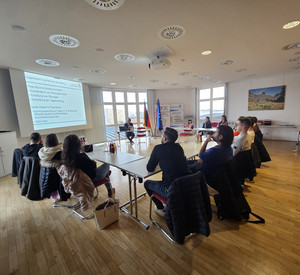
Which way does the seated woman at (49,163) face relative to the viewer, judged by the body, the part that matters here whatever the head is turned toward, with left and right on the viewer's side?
facing away from the viewer and to the right of the viewer

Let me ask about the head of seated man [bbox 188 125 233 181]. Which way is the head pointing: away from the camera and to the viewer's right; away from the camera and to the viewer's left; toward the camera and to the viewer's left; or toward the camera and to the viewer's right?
away from the camera and to the viewer's left

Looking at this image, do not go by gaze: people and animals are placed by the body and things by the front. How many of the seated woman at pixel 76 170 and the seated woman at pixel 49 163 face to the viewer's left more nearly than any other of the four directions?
0

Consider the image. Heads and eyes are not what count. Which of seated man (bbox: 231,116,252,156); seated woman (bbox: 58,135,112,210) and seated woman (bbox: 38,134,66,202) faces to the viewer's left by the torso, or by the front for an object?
the seated man

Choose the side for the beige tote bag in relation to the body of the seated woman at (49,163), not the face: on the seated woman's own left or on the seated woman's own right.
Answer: on the seated woman's own right

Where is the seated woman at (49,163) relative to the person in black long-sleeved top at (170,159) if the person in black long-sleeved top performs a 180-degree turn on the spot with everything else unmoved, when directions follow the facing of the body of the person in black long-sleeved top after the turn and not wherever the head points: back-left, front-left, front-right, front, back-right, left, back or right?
back-right

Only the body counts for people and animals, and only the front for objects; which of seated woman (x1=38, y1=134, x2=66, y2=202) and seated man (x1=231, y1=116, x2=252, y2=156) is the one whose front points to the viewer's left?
the seated man

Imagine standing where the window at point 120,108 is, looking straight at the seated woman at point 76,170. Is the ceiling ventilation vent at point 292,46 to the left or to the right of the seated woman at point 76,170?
left

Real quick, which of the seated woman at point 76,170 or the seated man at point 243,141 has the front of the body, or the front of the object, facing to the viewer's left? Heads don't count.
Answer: the seated man

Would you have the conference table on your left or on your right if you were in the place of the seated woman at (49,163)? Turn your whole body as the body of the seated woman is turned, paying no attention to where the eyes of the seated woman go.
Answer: on your right

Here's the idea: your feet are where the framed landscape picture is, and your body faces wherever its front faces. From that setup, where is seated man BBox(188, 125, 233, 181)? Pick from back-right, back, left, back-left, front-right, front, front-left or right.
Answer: front-left

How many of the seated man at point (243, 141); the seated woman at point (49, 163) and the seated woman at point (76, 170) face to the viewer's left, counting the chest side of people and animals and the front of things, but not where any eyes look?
1

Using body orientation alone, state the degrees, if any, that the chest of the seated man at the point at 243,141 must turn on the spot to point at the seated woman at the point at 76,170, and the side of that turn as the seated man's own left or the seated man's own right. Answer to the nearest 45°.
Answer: approximately 45° to the seated man's own left

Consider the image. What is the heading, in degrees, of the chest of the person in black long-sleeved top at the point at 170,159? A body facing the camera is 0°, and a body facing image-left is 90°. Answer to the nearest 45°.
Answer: approximately 135°

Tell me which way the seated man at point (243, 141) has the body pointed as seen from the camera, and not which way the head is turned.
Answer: to the viewer's left

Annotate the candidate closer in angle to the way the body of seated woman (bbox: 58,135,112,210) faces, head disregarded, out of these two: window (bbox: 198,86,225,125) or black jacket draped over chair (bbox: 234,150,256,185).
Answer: the window
